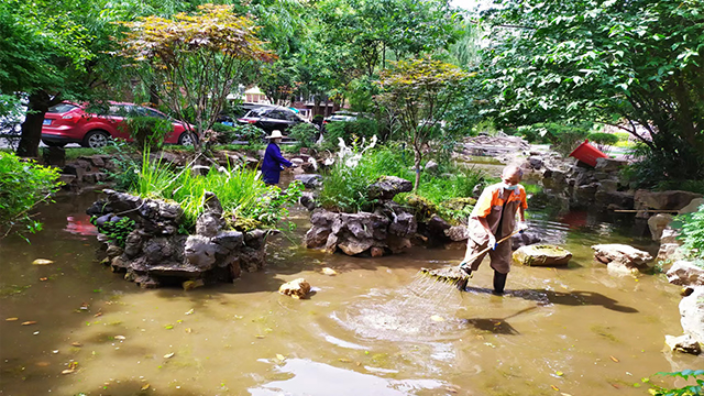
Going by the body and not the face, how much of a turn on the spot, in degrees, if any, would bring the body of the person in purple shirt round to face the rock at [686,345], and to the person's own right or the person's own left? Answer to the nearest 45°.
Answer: approximately 45° to the person's own right

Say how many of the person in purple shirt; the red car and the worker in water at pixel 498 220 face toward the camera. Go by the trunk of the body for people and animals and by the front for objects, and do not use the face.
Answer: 1

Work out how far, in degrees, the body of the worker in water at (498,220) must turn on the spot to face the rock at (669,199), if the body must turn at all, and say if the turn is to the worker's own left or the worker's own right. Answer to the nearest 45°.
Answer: approximately 135° to the worker's own left

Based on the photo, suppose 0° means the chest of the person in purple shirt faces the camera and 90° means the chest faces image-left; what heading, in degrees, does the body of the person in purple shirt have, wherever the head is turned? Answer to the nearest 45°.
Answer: approximately 270°

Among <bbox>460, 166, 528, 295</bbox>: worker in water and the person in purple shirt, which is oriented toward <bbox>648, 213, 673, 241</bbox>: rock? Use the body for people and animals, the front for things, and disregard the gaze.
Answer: the person in purple shirt

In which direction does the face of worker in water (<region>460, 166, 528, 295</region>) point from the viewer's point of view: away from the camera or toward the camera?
toward the camera

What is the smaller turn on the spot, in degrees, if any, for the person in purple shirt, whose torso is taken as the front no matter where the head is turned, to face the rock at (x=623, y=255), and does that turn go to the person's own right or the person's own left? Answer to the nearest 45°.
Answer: approximately 45° to the person's own right

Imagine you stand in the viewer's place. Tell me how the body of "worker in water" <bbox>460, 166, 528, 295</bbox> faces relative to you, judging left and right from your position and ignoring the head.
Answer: facing the viewer

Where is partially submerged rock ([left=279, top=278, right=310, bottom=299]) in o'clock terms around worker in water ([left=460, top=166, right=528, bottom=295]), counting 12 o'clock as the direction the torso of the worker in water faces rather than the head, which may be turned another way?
The partially submerged rock is roughly at 2 o'clock from the worker in water.

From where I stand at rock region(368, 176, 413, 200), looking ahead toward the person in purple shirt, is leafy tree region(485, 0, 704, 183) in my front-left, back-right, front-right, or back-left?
back-right

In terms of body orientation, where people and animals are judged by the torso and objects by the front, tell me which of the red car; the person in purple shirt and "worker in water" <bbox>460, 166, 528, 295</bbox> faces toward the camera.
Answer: the worker in water
